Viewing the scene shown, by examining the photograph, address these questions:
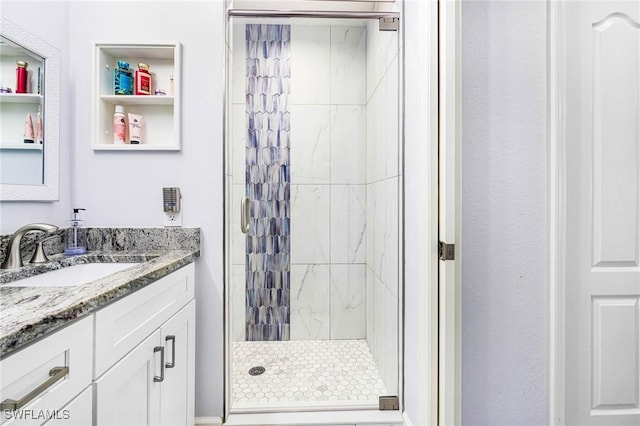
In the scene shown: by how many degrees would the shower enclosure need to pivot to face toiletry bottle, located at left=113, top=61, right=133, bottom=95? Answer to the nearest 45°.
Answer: approximately 45° to its right

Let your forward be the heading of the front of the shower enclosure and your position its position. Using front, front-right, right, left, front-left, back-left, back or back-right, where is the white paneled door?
front-left

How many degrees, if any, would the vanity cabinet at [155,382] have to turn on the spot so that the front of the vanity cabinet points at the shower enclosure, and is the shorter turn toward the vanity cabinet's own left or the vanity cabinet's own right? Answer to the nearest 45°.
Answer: approximately 90° to the vanity cabinet's own left

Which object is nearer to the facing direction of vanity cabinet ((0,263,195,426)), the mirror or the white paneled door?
the white paneled door

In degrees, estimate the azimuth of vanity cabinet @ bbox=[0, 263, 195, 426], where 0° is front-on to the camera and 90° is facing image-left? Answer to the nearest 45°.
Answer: approximately 315°
